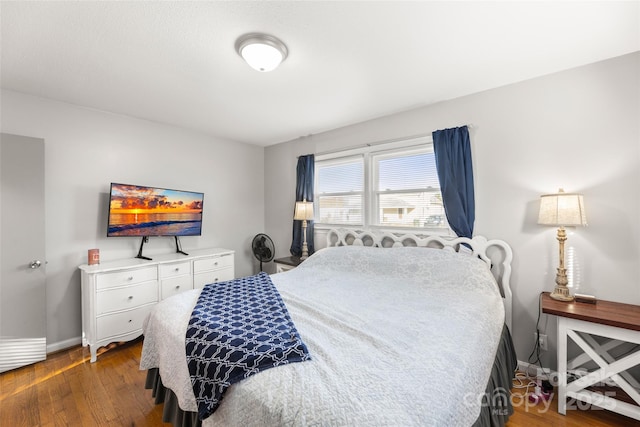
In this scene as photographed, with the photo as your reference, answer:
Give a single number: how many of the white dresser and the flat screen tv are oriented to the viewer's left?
0

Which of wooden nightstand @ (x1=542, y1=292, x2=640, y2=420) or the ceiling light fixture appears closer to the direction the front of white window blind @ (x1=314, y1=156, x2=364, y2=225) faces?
the ceiling light fixture

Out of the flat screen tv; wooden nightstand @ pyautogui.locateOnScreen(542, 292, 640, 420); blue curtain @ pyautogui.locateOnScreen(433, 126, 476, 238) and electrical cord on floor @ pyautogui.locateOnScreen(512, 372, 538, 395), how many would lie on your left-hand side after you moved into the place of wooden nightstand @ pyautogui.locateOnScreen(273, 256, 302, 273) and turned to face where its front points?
3

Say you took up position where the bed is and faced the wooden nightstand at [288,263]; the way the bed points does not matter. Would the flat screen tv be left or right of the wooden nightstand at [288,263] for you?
left

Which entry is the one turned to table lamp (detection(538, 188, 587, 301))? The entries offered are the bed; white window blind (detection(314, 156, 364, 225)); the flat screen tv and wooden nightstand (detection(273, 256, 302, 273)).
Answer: the flat screen tv

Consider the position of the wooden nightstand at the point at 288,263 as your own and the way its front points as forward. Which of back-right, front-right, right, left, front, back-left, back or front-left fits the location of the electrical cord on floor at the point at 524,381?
left

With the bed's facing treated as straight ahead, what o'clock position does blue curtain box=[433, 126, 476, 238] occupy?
The blue curtain is roughly at 6 o'clock from the bed.

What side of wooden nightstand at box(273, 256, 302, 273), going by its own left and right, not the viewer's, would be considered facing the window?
left

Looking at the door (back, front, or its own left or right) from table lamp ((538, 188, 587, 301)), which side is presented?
front

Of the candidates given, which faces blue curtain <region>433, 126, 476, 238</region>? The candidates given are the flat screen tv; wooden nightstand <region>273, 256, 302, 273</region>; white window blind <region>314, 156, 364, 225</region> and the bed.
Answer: the flat screen tv

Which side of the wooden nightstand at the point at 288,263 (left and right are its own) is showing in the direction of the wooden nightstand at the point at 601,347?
left

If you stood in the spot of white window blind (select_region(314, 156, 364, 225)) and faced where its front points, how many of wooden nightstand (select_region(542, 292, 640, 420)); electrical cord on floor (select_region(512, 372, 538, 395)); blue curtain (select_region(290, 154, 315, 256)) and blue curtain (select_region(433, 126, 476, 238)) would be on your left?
3

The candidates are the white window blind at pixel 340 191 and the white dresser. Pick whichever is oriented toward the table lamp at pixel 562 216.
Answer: the white dresser

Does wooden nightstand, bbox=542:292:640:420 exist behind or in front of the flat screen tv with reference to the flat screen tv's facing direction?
in front
